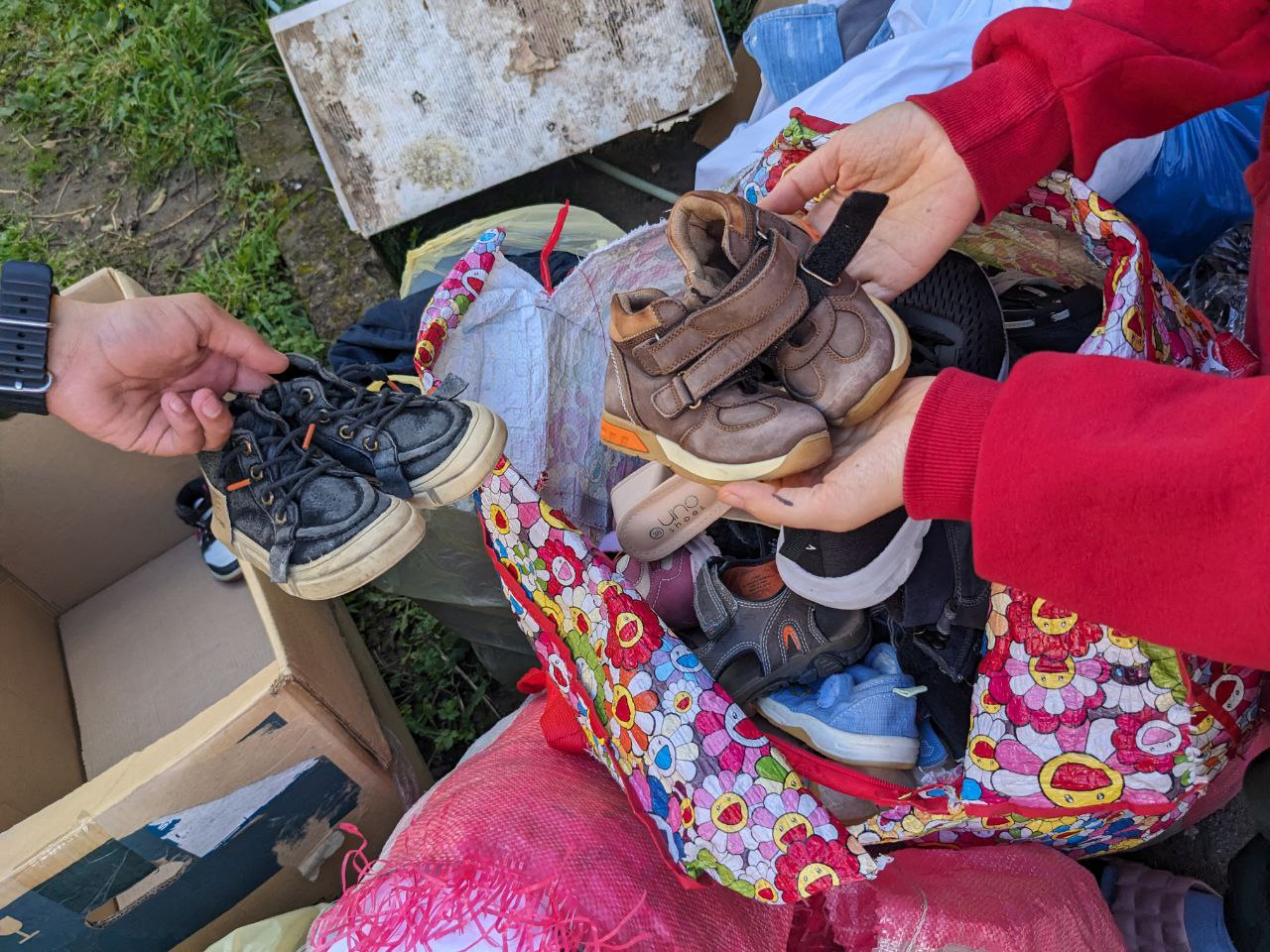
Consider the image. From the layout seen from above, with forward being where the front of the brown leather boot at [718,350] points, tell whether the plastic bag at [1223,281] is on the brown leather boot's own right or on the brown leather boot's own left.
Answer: on the brown leather boot's own left

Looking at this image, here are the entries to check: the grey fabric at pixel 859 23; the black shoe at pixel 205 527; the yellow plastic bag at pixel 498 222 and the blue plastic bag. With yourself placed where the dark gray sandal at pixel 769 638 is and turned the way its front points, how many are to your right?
0

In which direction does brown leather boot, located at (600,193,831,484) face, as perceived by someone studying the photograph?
facing the viewer and to the right of the viewer

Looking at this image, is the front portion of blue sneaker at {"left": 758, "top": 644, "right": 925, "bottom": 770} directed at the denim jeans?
no

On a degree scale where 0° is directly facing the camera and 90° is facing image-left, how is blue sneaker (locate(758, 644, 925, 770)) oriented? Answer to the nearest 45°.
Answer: approximately 90°

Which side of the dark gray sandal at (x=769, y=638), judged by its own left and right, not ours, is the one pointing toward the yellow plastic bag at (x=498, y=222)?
left

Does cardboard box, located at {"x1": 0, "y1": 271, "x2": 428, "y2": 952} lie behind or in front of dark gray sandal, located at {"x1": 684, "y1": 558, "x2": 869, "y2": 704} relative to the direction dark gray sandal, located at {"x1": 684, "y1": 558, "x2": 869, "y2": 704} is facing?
behind

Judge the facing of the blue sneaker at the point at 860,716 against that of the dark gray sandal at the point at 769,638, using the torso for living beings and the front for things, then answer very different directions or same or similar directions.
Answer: very different directions

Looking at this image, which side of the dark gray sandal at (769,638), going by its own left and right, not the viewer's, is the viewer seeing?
right

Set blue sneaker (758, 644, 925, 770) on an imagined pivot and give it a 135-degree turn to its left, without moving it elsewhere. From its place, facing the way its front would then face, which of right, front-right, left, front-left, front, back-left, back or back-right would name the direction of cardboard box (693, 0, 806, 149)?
back-left

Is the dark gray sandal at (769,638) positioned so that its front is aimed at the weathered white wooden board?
no
